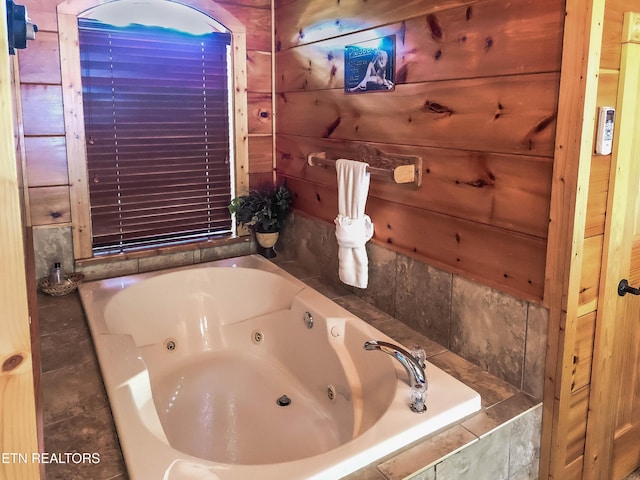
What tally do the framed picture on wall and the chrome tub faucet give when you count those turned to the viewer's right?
0

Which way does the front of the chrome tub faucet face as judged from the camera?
facing away from the viewer and to the left of the viewer

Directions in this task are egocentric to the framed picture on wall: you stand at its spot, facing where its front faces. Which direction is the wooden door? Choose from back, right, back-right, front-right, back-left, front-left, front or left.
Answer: left

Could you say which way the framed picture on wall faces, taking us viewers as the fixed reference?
facing the viewer and to the left of the viewer

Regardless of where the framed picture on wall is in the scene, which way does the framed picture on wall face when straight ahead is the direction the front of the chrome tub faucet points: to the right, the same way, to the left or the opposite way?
to the left

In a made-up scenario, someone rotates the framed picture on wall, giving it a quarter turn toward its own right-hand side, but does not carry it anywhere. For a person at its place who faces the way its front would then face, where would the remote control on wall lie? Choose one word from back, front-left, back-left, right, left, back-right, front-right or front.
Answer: back

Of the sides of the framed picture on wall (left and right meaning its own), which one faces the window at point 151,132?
right

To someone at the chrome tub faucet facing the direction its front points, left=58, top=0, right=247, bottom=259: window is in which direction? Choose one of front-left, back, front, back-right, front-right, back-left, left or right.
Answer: front

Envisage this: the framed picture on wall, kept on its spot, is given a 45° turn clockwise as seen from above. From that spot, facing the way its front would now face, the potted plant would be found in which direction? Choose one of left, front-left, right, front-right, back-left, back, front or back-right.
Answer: front-right

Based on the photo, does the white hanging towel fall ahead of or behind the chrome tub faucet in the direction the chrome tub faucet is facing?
ahead
